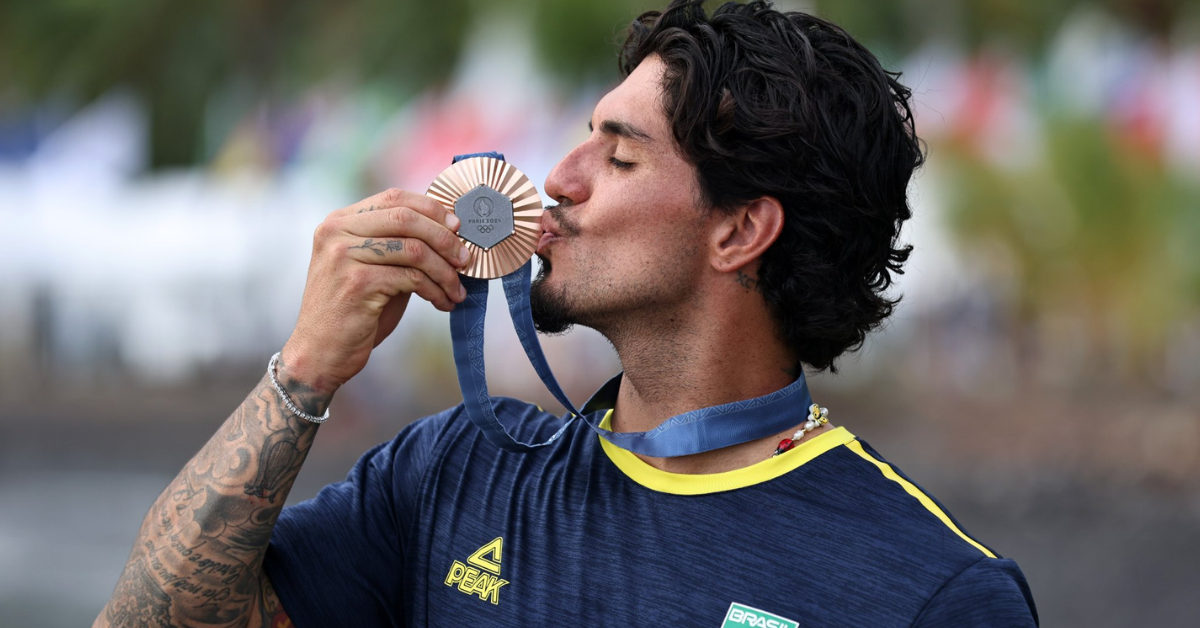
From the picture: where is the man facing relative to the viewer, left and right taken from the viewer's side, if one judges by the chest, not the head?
facing the viewer and to the left of the viewer

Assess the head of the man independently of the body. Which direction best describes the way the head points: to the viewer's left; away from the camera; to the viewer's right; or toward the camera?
to the viewer's left
